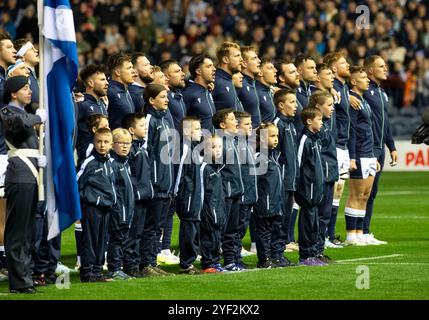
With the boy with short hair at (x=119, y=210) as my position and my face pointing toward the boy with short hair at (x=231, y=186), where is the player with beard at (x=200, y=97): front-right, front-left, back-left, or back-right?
front-left

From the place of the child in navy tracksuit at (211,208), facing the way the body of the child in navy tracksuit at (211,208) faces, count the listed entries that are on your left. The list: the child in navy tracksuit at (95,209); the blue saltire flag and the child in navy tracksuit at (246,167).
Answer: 1

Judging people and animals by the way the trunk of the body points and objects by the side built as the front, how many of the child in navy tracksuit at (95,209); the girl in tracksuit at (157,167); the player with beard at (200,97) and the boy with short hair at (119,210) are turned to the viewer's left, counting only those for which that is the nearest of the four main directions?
0

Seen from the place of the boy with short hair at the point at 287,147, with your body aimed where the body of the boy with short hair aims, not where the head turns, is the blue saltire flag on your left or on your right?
on your right

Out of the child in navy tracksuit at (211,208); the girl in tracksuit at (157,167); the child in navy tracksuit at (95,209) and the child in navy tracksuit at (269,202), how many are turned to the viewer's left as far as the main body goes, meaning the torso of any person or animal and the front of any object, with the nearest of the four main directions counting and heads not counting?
0

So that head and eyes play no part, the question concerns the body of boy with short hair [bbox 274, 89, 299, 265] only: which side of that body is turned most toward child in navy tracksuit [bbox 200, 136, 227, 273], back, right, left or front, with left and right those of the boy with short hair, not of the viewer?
right

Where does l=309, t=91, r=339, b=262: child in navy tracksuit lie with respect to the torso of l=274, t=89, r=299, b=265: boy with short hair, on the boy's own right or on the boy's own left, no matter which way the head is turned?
on the boy's own left

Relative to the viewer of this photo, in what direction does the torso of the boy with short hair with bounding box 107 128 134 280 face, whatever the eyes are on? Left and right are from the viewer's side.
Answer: facing the viewer and to the right of the viewer

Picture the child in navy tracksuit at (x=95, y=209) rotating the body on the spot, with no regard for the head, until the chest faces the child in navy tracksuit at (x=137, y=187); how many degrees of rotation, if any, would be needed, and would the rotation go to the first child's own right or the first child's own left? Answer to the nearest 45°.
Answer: approximately 90° to the first child's own left

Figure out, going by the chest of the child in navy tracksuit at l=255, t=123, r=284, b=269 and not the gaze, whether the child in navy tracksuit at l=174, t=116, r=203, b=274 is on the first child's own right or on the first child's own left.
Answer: on the first child's own right
